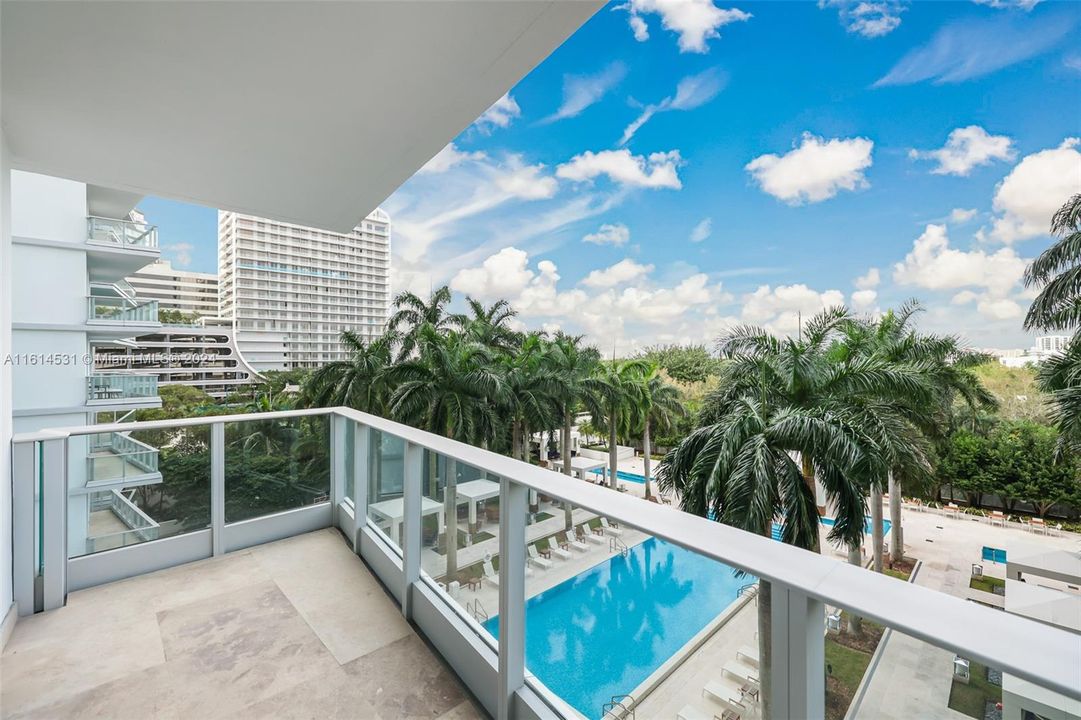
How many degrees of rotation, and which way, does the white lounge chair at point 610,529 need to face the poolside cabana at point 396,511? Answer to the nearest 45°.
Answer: approximately 180°

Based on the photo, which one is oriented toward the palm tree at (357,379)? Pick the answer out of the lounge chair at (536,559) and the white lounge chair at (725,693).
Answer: the white lounge chair

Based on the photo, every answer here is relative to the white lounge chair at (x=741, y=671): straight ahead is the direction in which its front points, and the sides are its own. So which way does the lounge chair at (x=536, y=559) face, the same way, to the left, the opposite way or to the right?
the opposite way

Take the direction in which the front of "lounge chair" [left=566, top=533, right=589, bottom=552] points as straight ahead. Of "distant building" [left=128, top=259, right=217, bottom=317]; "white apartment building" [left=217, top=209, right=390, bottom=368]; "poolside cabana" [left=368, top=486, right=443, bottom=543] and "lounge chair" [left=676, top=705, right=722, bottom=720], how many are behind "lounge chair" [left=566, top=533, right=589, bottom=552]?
3

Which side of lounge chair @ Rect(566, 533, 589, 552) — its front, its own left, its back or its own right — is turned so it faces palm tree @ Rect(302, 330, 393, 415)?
back

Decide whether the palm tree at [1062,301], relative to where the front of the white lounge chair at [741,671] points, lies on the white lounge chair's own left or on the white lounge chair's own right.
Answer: on the white lounge chair's own right

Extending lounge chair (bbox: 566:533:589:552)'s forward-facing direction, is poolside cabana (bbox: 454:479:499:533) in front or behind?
behind

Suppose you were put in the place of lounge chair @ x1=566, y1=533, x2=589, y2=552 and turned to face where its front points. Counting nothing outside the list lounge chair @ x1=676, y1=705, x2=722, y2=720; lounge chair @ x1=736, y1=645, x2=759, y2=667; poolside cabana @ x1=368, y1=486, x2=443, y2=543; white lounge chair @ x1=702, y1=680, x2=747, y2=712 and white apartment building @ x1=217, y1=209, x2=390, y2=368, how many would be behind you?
2

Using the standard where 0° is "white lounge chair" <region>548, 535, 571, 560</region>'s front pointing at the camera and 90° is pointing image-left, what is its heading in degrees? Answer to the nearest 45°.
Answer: approximately 315°
